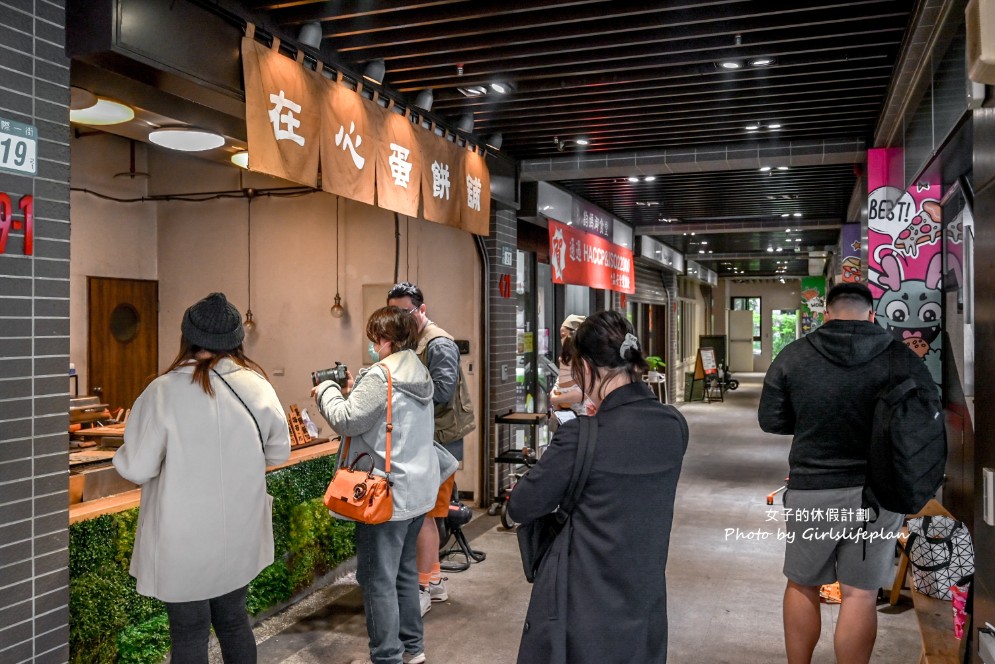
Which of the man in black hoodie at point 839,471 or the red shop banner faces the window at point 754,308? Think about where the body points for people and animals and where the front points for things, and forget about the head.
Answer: the man in black hoodie

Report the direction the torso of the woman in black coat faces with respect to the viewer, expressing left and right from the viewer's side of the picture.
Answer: facing away from the viewer and to the left of the viewer

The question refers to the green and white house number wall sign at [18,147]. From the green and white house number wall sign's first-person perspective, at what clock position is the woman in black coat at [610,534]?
The woman in black coat is roughly at 12 o'clock from the green and white house number wall sign.

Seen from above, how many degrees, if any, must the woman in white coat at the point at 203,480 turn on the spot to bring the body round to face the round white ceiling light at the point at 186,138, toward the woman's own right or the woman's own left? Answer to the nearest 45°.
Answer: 0° — they already face it

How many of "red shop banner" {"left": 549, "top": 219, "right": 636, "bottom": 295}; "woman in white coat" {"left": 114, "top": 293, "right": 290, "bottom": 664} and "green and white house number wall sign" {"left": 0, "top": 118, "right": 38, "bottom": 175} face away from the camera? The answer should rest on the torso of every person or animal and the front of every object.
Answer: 1

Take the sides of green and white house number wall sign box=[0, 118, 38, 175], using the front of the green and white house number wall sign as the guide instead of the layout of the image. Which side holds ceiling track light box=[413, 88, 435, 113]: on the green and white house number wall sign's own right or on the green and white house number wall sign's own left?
on the green and white house number wall sign's own left

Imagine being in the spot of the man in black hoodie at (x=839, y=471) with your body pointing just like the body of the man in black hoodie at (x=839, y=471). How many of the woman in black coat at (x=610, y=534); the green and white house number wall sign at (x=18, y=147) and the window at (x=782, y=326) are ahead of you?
1

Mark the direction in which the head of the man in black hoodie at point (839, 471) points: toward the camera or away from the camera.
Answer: away from the camera

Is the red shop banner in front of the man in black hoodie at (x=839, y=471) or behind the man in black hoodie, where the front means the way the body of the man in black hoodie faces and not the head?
in front

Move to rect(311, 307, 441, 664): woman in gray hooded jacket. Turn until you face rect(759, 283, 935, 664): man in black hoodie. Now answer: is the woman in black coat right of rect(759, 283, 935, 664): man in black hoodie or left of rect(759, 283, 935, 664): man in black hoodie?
right

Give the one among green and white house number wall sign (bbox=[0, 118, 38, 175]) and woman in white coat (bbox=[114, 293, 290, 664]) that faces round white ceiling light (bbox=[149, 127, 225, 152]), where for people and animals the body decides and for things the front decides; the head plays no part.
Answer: the woman in white coat

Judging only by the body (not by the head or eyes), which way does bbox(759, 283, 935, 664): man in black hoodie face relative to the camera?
away from the camera

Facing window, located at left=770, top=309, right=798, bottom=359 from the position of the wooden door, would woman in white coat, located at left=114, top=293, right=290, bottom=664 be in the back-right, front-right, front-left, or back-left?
back-right

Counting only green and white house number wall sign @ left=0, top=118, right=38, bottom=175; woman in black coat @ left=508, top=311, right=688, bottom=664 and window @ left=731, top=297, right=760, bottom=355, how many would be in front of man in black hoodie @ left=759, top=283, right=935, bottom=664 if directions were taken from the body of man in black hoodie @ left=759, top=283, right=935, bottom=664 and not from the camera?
1
